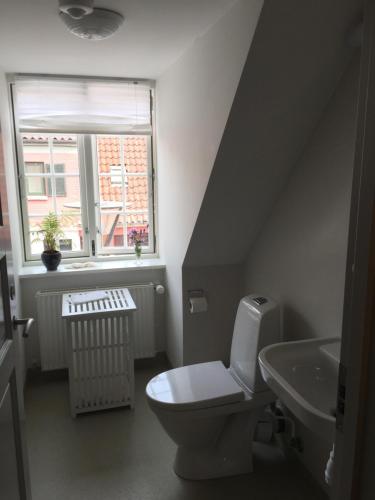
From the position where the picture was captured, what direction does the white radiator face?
facing the viewer

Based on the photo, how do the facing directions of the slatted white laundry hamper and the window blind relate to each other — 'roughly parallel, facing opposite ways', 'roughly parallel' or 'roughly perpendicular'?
roughly parallel

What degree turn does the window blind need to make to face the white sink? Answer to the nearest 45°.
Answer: approximately 45° to its left

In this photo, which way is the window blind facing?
toward the camera

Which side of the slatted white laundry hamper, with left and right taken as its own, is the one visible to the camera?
front

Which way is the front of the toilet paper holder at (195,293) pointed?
toward the camera

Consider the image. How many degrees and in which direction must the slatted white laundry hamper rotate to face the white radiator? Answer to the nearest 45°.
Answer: approximately 135° to its right

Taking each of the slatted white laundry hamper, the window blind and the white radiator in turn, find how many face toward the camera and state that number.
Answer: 3
